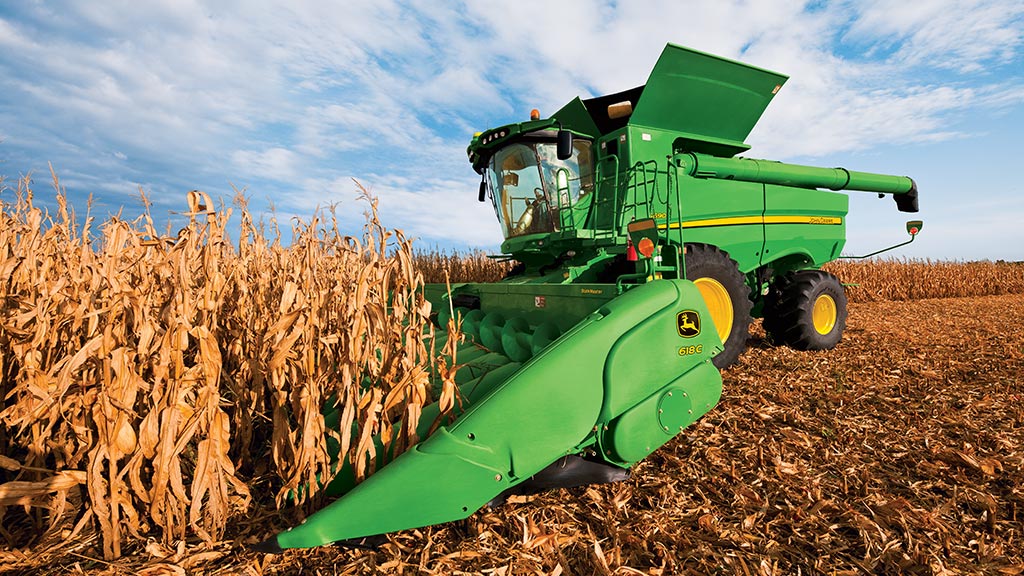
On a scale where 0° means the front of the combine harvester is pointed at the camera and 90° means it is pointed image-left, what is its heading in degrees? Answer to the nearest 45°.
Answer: approximately 45°
